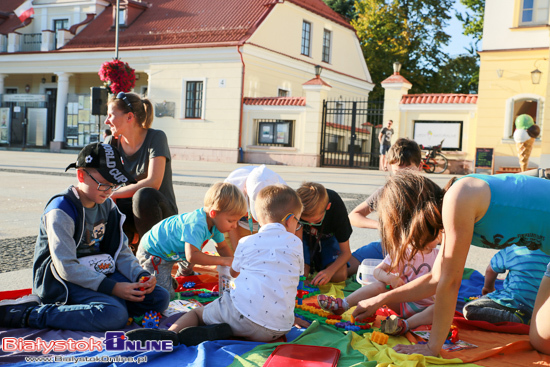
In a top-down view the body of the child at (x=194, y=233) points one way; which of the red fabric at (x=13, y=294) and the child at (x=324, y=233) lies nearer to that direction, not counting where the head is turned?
the child

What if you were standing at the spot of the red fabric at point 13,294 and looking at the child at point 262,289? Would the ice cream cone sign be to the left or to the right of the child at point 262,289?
left

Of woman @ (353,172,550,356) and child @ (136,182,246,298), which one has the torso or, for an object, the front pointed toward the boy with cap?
the woman

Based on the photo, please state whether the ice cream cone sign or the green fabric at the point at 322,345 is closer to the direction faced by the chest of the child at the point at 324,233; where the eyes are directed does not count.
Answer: the green fabric

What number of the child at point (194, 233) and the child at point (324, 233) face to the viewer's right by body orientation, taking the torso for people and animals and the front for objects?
1

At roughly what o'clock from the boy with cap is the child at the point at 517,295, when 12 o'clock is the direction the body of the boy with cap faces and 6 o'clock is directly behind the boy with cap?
The child is roughly at 11 o'clock from the boy with cap.

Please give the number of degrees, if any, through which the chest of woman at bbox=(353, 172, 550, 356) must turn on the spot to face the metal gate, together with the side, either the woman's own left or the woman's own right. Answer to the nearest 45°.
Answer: approximately 90° to the woman's own right

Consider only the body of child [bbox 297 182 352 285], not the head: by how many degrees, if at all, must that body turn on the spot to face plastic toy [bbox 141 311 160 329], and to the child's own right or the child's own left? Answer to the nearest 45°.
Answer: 0° — they already face it

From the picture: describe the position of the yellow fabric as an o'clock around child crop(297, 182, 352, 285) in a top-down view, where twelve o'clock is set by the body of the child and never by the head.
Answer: The yellow fabric is roughly at 10 o'clock from the child.

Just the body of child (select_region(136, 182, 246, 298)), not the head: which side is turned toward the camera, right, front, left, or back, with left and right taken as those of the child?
right

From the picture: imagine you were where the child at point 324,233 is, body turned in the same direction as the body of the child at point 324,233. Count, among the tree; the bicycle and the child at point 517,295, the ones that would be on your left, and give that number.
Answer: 1

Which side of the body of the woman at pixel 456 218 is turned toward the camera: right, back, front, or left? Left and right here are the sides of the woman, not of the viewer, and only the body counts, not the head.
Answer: left

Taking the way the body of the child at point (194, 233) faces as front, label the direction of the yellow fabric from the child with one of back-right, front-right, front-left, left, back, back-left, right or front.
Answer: front-right
